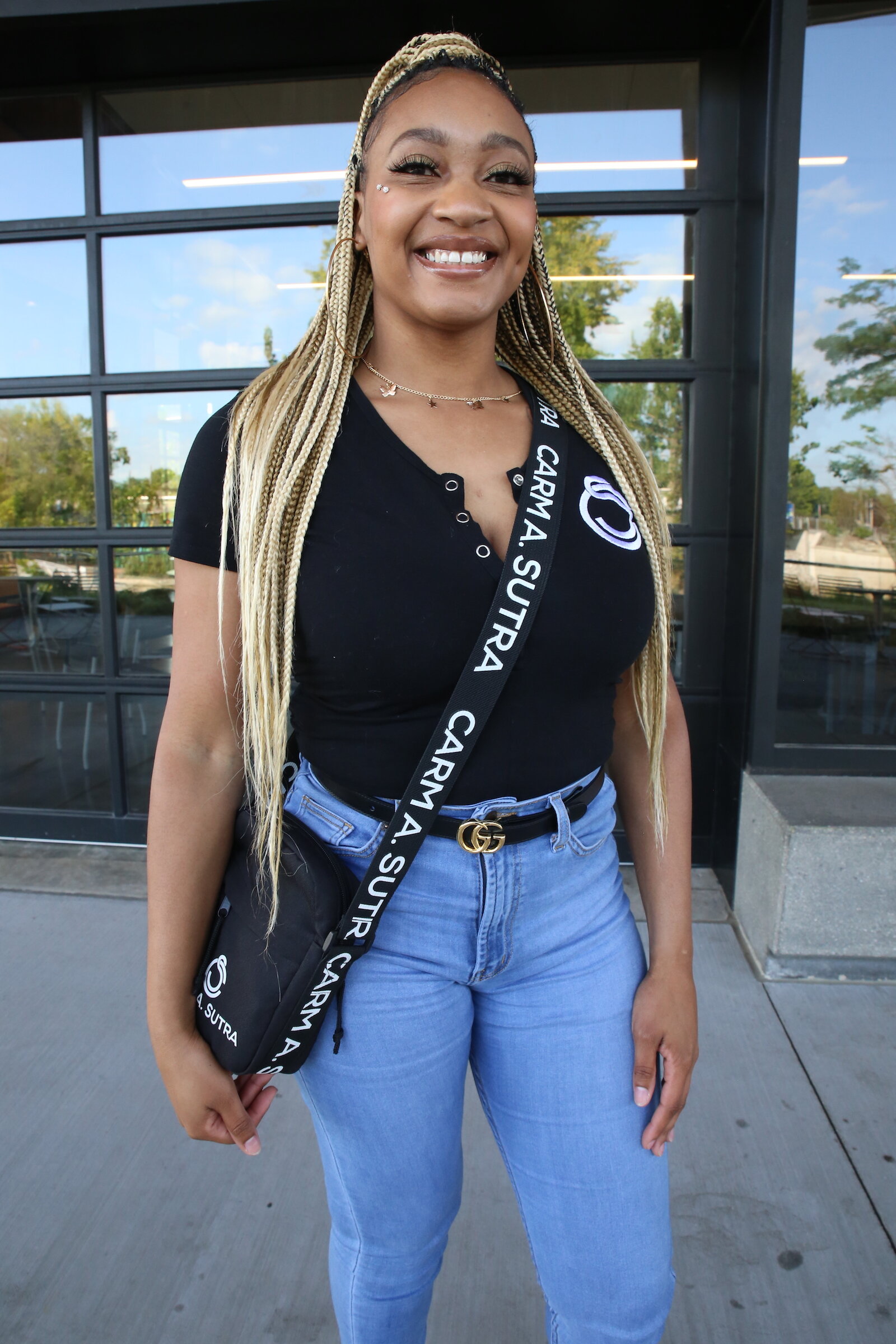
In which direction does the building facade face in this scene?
toward the camera

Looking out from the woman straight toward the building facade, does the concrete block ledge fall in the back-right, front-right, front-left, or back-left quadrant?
front-right

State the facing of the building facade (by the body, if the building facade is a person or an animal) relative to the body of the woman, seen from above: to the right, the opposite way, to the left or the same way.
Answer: the same way

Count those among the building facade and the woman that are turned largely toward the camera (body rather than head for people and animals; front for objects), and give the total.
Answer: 2

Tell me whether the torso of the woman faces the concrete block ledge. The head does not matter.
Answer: no

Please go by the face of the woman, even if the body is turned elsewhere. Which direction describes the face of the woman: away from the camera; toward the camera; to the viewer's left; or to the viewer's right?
toward the camera

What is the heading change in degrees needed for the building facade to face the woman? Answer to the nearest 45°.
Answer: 0° — it already faces them

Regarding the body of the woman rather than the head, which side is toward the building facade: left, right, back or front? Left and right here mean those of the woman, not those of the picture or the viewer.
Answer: back
